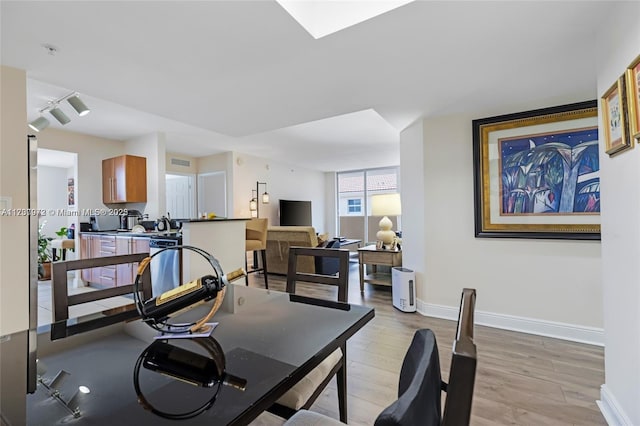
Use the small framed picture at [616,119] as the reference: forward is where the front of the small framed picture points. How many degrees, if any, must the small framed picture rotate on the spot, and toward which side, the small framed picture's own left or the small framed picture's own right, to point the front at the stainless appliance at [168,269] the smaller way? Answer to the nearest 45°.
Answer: approximately 45° to the small framed picture's own right

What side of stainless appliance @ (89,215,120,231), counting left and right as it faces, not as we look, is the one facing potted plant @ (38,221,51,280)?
right

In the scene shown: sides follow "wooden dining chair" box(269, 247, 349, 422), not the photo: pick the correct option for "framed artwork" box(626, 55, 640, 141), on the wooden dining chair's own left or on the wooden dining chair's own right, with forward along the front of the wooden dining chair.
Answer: on the wooden dining chair's own left

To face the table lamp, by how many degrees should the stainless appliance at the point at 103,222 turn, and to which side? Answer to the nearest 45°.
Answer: approximately 90° to its left

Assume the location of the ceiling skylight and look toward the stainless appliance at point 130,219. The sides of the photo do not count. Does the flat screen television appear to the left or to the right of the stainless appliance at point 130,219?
right

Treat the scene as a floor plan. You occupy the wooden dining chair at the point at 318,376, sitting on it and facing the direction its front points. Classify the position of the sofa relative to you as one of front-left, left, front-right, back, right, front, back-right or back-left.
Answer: back-right

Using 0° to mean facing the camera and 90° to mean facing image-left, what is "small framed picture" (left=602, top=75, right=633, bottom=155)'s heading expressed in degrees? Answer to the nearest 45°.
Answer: approximately 45°

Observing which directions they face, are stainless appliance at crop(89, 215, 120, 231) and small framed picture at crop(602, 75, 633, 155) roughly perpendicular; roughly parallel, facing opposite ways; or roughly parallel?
roughly perpendicular

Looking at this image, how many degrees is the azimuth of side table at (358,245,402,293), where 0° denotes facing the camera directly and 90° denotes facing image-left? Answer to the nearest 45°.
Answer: approximately 45°

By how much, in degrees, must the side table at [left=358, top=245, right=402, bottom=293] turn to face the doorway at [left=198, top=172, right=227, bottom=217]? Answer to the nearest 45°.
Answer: approximately 90° to its right
